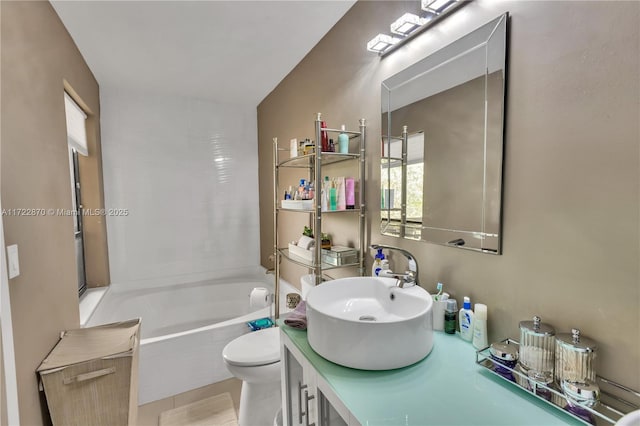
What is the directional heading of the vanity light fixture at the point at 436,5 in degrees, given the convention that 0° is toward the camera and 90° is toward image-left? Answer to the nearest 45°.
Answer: approximately 45°

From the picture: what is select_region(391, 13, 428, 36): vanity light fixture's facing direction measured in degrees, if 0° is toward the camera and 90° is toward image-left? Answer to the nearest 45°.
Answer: approximately 45°

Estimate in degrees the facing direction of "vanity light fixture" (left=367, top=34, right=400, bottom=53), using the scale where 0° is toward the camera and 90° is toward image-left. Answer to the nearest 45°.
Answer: approximately 45°

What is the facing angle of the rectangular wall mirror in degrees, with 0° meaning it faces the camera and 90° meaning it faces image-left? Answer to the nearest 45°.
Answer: approximately 45°
